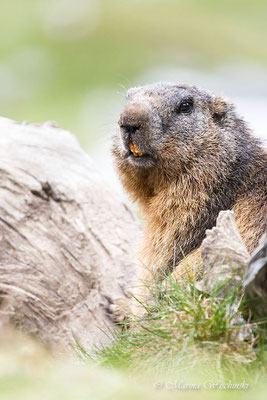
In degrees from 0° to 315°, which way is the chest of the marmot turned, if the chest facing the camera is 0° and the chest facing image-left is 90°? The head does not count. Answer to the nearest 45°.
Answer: approximately 45°

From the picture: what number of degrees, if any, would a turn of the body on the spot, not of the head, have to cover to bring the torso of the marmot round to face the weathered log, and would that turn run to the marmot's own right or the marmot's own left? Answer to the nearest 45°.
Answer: approximately 45° to the marmot's own right

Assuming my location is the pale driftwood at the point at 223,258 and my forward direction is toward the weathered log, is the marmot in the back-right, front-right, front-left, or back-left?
front-right

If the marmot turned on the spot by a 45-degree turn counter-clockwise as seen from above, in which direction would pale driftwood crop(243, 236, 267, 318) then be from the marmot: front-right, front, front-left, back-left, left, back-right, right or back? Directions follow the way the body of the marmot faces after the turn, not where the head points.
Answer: front

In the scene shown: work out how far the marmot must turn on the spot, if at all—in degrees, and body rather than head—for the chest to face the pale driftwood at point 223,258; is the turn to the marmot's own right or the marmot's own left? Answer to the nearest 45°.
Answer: approximately 45° to the marmot's own left
